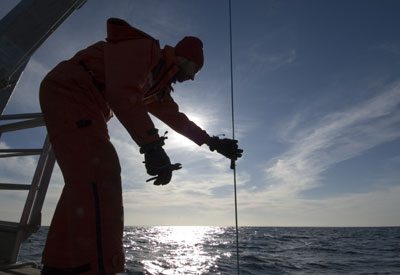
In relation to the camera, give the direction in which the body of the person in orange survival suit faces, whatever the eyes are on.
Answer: to the viewer's right
